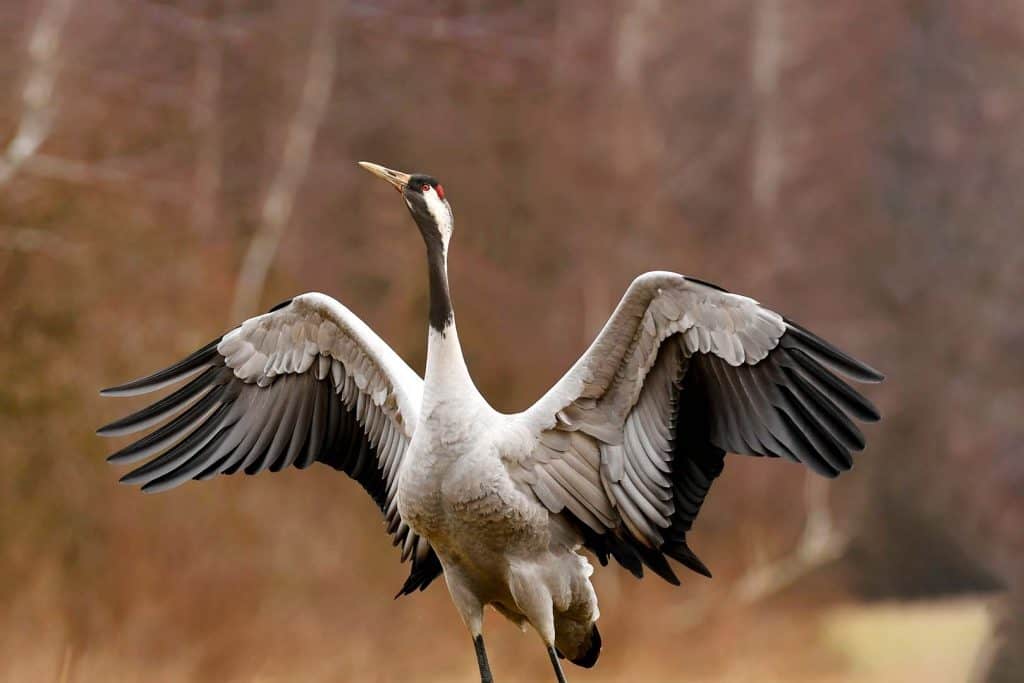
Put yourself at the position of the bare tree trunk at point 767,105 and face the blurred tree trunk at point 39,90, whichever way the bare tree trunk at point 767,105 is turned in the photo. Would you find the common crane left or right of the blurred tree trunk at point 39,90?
left

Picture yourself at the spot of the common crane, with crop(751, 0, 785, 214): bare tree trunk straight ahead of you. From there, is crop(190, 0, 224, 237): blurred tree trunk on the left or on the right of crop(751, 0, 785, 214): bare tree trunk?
left

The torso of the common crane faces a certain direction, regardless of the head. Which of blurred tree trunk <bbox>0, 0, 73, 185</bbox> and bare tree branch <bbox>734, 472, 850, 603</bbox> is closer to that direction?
the blurred tree trunk

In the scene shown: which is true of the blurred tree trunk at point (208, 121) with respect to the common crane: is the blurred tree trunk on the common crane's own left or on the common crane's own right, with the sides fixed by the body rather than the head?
on the common crane's own right

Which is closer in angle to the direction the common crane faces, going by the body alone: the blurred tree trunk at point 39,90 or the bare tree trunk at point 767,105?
the blurred tree trunk

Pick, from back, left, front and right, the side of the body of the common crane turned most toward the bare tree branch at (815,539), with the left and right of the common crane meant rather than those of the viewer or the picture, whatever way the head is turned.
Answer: back

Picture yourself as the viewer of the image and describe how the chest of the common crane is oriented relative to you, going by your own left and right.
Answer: facing the viewer and to the left of the viewer

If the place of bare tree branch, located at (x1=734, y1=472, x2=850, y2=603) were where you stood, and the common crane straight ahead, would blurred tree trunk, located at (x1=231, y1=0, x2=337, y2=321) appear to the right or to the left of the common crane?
right

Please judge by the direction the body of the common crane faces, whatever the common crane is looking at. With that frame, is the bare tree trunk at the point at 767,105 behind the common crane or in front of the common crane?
behind
